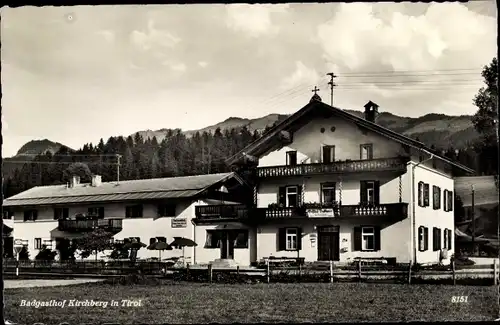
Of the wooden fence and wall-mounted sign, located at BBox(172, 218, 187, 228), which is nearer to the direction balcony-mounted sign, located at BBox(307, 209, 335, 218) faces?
the wooden fence

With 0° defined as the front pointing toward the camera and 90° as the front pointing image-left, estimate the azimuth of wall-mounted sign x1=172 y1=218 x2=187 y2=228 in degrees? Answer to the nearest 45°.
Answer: approximately 0°

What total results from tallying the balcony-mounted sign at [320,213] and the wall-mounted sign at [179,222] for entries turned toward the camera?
2

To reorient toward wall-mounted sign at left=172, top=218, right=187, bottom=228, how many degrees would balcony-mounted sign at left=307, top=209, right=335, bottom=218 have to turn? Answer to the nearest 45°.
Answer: approximately 135° to its right

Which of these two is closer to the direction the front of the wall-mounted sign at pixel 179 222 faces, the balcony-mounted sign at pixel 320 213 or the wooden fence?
the wooden fence
